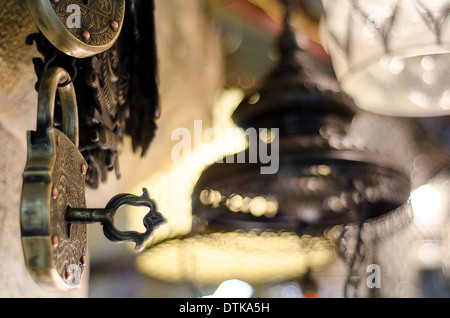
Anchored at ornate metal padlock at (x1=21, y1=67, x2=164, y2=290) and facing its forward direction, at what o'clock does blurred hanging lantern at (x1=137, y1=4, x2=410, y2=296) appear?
The blurred hanging lantern is roughly at 10 o'clock from the ornate metal padlock.

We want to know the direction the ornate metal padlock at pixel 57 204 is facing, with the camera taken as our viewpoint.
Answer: facing to the right of the viewer
